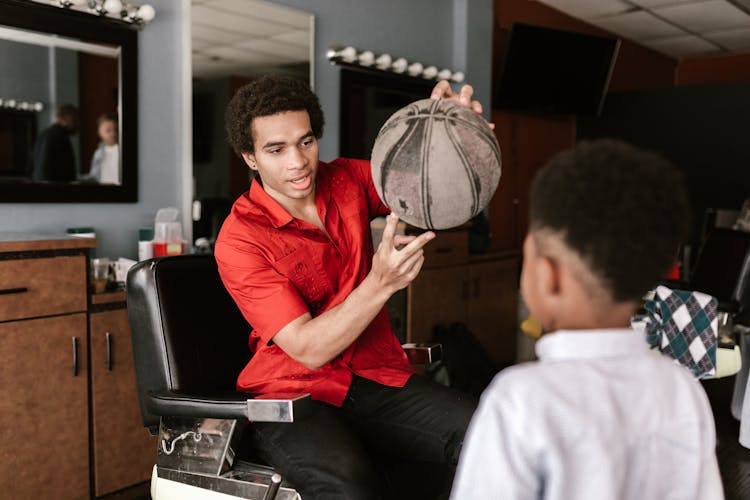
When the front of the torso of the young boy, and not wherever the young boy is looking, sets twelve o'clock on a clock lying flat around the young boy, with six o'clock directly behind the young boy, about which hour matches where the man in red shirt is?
The man in red shirt is roughly at 12 o'clock from the young boy.

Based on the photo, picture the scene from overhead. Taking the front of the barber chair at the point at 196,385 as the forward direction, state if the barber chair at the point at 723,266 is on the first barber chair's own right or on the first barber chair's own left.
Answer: on the first barber chair's own left

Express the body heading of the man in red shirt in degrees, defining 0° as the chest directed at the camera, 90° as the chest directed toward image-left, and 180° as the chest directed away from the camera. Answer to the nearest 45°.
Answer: approximately 315°

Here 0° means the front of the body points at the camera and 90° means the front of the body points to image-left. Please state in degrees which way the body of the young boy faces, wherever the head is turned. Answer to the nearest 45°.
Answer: approximately 135°

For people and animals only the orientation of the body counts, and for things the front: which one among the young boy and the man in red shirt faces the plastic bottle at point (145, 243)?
the young boy

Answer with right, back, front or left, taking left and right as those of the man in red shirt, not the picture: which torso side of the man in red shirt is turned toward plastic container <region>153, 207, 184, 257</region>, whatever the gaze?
back

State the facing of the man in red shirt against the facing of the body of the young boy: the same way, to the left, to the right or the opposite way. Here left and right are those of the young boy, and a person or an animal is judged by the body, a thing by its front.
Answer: the opposite way

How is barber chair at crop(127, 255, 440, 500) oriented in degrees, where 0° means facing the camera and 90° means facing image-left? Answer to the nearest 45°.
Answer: approximately 315°

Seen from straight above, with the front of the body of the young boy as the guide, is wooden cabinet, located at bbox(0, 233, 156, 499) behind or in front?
in front

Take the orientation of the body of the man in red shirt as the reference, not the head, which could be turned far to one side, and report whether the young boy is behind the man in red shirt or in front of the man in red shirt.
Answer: in front

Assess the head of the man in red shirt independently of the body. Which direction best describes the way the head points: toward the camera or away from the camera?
toward the camera

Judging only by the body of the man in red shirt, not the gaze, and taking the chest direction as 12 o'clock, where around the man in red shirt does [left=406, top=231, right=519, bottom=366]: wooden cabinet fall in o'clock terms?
The wooden cabinet is roughly at 8 o'clock from the man in red shirt.

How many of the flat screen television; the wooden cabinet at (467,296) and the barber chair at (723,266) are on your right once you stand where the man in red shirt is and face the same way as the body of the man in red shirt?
0

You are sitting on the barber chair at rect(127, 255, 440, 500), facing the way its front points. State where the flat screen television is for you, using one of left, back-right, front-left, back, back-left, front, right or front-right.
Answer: left
